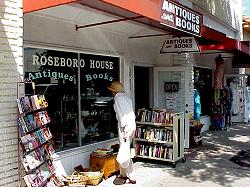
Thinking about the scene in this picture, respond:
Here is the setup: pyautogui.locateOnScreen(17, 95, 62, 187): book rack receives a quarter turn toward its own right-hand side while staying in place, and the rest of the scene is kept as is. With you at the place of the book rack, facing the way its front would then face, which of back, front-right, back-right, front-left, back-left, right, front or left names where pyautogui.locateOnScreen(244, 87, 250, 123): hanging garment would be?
back

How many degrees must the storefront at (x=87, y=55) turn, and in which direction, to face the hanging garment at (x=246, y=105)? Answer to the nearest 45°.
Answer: approximately 90° to its left

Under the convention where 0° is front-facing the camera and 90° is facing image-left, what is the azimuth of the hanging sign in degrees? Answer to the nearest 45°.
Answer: approximately 0°

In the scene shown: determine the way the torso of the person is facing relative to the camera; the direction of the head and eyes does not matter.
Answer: to the viewer's left

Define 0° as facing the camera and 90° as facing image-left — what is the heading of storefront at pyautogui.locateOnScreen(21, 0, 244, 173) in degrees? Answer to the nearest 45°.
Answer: approximately 315°

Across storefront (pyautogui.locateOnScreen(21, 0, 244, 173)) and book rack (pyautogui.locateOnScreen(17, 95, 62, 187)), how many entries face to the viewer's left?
0

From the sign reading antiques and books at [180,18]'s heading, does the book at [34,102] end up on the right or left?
on its right

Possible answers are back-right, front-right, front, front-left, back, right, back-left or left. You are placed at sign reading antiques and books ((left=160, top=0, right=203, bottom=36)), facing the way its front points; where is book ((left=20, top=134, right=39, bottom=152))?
right

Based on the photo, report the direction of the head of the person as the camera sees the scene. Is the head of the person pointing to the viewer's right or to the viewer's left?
to the viewer's left
